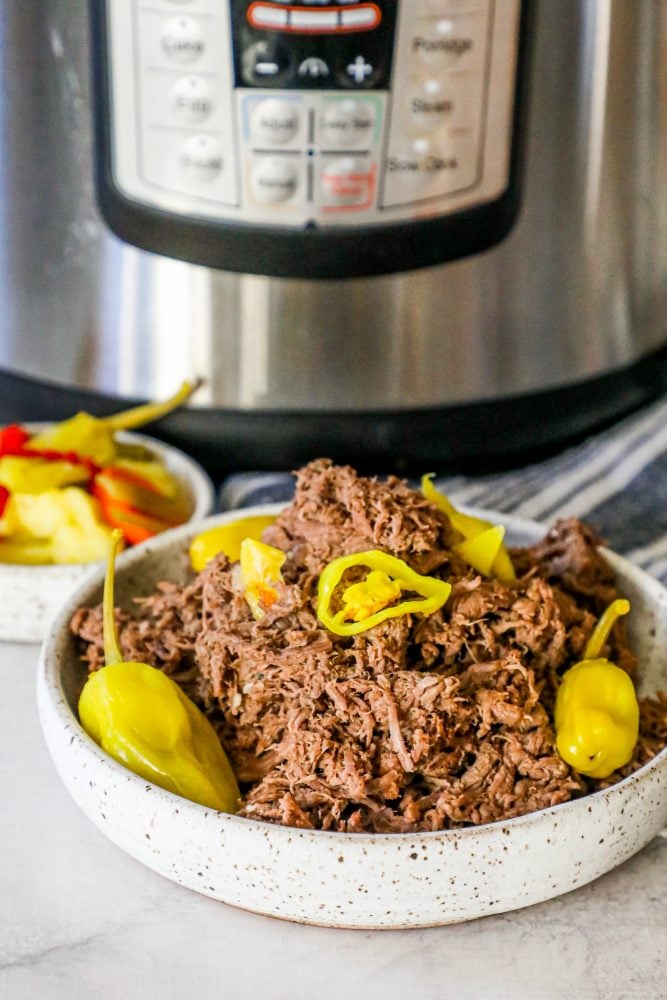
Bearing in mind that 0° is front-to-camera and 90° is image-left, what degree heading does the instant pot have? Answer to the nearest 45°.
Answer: approximately 0°
